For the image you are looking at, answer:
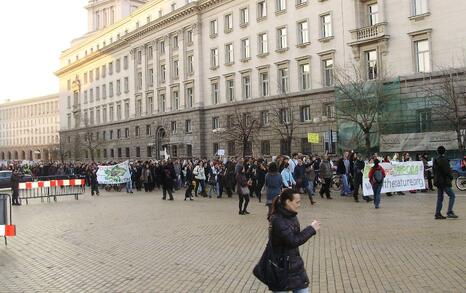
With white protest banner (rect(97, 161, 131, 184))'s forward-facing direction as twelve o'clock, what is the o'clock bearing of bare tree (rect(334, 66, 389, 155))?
The bare tree is roughly at 9 o'clock from the white protest banner.

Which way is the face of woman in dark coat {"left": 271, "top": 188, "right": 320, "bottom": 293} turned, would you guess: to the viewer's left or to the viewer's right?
to the viewer's right

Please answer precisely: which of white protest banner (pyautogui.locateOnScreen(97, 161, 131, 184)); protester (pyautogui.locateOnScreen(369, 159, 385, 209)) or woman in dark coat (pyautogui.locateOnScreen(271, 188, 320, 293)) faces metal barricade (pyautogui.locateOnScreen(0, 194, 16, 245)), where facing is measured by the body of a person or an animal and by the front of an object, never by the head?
the white protest banner

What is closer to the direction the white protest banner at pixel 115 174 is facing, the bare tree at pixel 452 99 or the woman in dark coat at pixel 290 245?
the woman in dark coat
